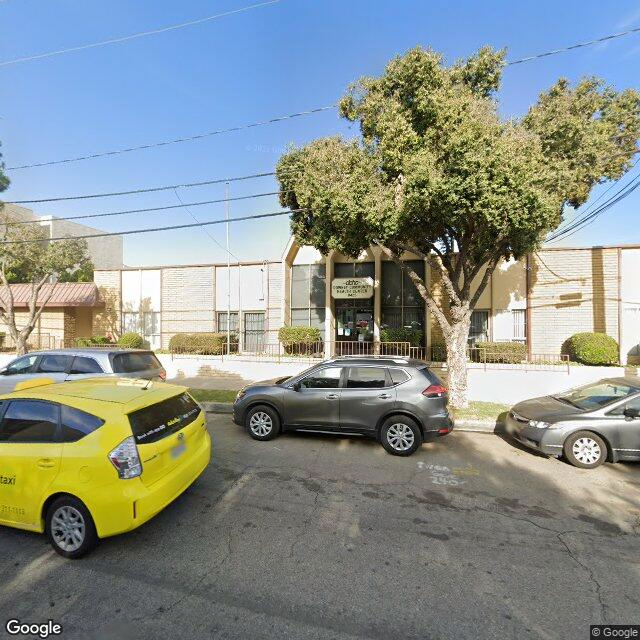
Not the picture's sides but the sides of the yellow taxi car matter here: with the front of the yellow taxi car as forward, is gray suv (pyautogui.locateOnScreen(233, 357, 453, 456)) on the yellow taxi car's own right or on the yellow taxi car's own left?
on the yellow taxi car's own right

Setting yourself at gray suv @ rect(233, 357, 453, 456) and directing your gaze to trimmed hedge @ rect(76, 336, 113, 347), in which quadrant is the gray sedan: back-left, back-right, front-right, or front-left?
back-right

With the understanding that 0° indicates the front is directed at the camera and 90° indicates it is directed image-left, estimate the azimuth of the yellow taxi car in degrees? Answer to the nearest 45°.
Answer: approximately 135°

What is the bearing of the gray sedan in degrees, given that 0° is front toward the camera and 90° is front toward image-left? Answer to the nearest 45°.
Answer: approximately 45°

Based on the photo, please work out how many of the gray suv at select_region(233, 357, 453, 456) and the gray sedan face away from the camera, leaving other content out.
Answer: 0

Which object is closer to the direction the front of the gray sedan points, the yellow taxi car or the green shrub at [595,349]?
the yellow taxi car

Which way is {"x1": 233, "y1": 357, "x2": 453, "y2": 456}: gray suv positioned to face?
to the viewer's left

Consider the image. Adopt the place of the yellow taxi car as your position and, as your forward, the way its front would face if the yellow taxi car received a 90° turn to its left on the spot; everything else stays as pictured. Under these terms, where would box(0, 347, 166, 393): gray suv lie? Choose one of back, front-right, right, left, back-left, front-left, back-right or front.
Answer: back-right
